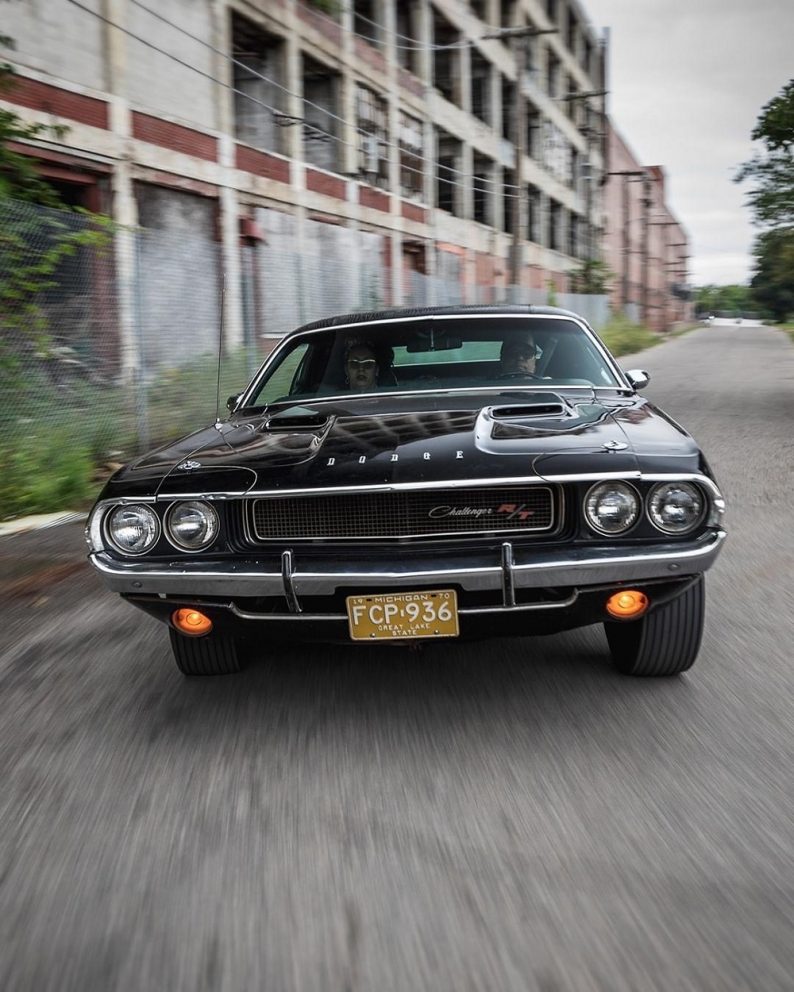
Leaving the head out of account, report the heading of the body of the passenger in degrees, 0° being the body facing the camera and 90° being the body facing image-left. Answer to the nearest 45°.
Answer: approximately 0°

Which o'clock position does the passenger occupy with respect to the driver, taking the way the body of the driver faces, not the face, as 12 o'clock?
The passenger is roughly at 3 o'clock from the driver.

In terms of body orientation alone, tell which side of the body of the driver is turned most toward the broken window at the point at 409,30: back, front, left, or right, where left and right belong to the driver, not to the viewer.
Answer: back

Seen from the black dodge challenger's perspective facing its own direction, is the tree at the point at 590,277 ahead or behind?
behind

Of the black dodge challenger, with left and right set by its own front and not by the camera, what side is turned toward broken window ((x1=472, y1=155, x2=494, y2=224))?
back

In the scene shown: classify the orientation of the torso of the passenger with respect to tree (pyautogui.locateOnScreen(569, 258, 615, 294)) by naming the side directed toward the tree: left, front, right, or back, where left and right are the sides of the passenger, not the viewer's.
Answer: back

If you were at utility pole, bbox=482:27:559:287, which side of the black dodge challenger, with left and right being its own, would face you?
back

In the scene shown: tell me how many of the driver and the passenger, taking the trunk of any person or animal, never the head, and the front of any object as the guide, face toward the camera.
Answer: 2

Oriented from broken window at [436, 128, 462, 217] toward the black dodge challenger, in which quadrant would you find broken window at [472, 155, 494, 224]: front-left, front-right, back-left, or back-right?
back-left

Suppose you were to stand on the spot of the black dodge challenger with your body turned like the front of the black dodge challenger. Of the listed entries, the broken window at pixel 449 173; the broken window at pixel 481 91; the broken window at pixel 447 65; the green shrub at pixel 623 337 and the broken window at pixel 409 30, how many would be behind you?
5
